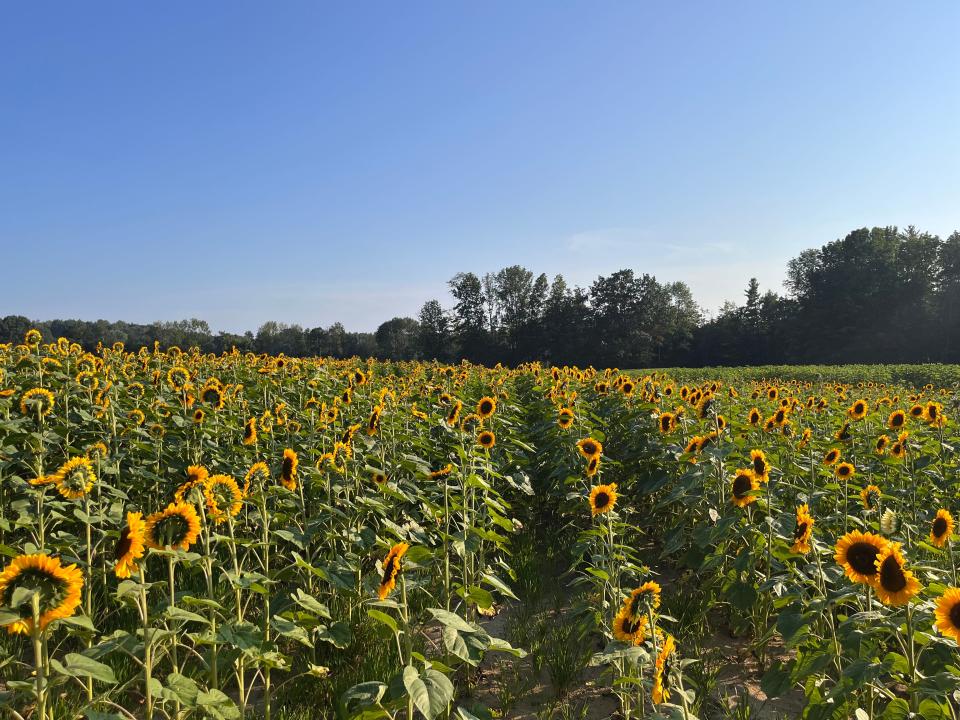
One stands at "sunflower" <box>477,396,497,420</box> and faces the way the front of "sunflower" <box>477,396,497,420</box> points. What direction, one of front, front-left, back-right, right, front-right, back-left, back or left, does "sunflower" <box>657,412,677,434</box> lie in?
left

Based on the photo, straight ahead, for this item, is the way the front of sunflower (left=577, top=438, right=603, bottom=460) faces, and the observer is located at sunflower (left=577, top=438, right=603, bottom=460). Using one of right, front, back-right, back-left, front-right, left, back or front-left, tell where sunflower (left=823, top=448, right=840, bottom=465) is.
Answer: left

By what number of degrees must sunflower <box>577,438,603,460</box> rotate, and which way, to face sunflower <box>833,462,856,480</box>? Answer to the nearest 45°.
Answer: approximately 90° to its left

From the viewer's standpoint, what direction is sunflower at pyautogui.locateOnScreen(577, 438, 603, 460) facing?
toward the camera

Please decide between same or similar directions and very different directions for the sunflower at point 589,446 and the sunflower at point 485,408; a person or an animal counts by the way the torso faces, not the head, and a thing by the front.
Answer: same or similar directions

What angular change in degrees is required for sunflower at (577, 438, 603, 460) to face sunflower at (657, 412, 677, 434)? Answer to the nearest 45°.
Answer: approximately 135° to its left

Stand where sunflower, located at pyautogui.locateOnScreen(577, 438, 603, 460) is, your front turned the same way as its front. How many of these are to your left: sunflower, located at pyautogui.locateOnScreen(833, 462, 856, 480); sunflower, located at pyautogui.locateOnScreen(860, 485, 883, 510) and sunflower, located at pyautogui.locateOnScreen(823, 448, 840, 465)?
3

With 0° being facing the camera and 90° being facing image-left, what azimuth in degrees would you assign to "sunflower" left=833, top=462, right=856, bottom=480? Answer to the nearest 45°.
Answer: approximately 0°

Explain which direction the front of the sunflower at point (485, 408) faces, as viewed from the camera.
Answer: facing the viewer

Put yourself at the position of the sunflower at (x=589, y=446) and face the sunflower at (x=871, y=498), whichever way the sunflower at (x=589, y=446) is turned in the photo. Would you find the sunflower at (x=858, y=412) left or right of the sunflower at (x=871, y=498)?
left

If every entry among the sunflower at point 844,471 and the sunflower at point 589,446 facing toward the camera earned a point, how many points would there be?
2
